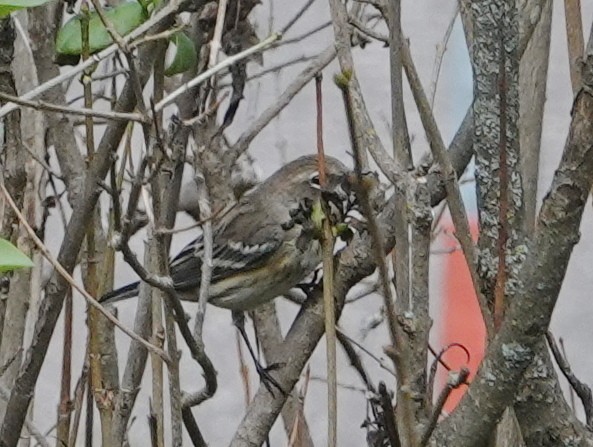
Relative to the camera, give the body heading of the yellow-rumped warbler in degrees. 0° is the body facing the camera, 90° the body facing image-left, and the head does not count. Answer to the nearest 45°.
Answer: approximately 270°
